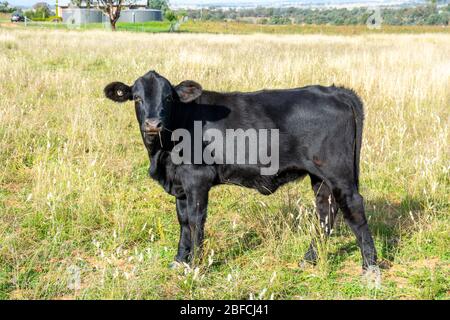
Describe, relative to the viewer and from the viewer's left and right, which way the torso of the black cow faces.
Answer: facing to the left of the viewer
